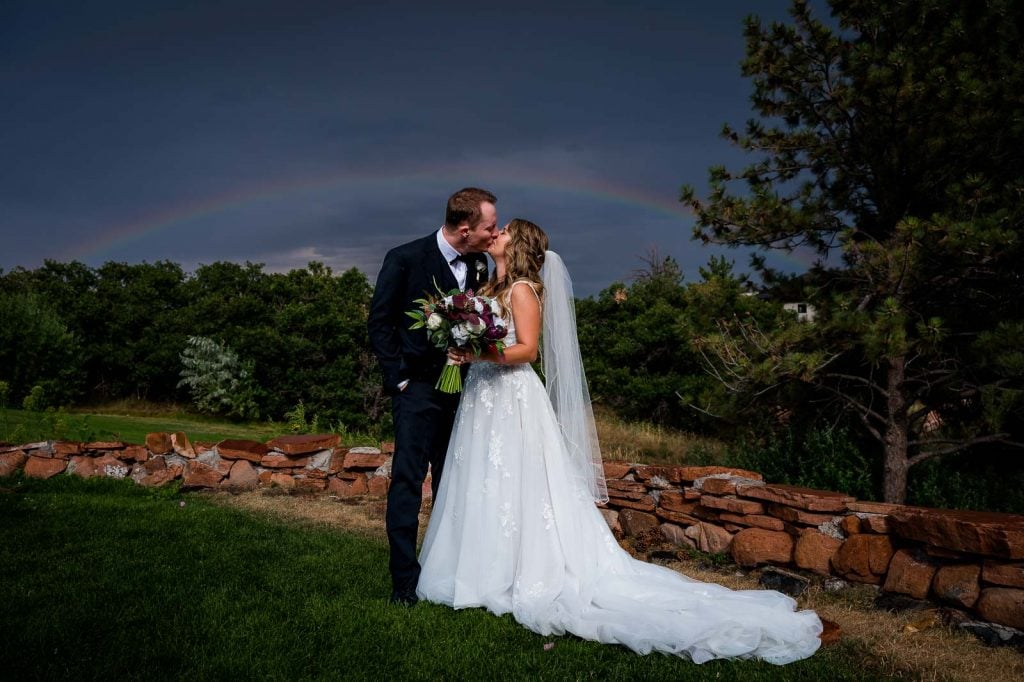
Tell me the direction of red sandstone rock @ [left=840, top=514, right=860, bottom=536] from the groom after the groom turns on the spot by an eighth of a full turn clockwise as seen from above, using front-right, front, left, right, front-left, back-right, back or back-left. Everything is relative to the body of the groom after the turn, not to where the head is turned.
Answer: left

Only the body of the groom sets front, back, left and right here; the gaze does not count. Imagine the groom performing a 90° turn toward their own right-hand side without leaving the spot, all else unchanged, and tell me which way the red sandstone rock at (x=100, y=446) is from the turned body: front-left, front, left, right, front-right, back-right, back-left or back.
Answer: right

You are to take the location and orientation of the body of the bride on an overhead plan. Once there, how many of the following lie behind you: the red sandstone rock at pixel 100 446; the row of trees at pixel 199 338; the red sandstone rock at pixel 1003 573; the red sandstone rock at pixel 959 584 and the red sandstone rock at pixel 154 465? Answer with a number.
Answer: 2

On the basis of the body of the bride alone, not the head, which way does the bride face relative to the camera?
to the viewer's left

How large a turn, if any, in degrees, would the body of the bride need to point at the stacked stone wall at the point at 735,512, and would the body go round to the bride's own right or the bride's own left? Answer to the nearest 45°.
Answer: approximately 135° to the bride's own right

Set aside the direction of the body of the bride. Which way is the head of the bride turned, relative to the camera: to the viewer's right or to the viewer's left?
to the viewer's left

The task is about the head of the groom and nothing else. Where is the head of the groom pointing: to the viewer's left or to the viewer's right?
to the viewer's right

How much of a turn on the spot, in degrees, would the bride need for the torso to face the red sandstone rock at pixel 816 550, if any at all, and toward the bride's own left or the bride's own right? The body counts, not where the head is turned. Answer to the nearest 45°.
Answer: approximately 135° to the bride's own right

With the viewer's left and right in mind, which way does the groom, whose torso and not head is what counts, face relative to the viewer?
facing the viewer and to the right of the viewer

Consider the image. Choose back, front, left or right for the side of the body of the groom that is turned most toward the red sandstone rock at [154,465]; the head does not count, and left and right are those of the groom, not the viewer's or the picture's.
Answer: back

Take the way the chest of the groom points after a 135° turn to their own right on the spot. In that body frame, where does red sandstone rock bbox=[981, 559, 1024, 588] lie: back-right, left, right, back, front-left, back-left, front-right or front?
back

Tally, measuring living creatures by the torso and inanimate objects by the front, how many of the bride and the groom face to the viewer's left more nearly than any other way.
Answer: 1

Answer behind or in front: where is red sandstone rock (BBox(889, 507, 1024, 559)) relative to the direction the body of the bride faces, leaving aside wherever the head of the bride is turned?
behind

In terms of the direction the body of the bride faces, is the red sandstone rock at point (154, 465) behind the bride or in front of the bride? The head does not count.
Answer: in front
